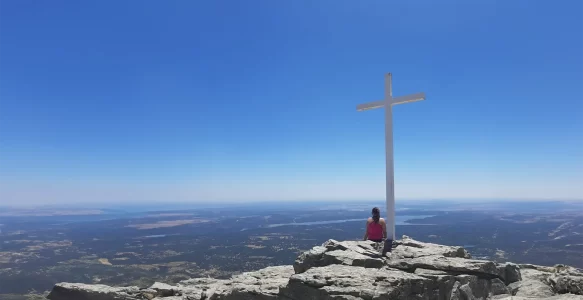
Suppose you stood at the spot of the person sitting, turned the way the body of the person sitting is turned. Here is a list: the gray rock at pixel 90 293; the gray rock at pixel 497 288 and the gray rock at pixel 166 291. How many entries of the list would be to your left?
2

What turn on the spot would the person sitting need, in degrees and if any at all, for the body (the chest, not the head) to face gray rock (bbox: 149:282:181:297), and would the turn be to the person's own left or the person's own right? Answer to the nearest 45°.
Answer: approximately 90° to the person's own left

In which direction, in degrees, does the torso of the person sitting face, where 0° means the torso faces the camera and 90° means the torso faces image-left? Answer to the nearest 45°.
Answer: approximately 180°

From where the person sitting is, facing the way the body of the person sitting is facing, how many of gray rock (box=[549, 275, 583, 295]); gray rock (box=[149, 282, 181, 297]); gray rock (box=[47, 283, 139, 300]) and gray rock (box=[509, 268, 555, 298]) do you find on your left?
2

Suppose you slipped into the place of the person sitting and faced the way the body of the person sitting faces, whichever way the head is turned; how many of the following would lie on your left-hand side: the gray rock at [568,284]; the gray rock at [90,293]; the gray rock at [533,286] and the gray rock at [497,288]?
1

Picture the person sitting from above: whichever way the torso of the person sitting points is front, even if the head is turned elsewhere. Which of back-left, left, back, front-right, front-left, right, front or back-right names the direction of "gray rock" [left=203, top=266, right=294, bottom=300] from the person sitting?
back-left

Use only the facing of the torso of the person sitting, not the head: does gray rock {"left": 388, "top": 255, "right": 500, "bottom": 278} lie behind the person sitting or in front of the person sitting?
behind
